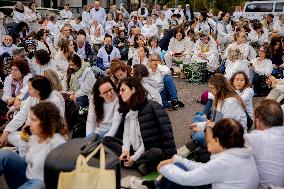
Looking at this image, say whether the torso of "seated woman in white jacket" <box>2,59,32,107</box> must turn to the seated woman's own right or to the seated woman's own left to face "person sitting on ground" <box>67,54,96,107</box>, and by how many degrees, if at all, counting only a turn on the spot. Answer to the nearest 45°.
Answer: approximately 135° to the seated woman's own left

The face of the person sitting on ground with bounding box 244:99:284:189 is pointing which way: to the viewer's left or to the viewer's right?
to the viewer's left

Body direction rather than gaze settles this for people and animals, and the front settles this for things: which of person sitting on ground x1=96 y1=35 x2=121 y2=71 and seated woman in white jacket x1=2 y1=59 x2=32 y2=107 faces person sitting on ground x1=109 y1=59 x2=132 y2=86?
person sitting on ground x1=96 y1=35 x2=121 y2=71

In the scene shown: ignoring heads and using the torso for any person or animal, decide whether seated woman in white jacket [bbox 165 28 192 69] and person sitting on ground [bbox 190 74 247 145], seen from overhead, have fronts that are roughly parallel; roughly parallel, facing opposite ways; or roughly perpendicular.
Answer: roughly perpendicular

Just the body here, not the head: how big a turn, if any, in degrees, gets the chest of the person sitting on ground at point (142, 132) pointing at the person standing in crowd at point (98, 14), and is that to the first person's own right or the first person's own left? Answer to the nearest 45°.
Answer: approximately 135° to the first person's own right

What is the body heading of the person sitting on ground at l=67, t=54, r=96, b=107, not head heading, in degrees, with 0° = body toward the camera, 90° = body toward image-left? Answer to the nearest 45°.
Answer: approximately 45°

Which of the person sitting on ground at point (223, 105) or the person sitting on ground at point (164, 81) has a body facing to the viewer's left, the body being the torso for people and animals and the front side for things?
the person sitting on ground at point (223, 105)

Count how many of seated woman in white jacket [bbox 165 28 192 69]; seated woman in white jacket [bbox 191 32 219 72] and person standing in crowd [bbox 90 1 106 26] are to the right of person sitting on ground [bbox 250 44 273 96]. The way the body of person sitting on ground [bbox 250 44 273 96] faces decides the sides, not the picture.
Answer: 3

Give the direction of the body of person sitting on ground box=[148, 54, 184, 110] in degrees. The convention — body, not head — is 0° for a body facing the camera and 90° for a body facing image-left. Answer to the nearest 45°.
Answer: approximately 315°
